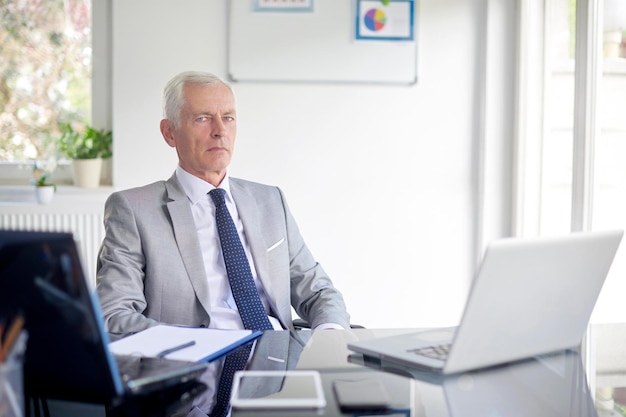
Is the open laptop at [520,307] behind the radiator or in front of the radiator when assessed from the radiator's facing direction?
in front

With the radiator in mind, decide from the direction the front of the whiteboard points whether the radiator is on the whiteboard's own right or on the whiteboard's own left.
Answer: on the whiteboard's own right

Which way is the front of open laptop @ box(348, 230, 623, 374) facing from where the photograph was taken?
facing away from the viewer and to the left of the viewer

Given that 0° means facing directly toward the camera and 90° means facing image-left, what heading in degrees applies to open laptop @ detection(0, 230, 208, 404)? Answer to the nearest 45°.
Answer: approximately 225°

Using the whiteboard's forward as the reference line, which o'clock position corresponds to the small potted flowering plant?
The small potted flowering plant is roughly at 3 o'clock from the whiteboard.

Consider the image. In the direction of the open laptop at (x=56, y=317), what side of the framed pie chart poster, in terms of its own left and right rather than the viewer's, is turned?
front

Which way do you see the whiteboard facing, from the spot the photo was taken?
facing the viewer

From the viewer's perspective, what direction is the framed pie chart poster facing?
toward the camera

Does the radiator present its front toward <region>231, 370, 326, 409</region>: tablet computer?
yes

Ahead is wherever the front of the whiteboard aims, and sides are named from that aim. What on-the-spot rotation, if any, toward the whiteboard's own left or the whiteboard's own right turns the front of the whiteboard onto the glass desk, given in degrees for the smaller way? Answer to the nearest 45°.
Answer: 0° — it already faces it

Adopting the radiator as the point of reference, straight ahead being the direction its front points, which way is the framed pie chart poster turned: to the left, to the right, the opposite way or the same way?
the same way

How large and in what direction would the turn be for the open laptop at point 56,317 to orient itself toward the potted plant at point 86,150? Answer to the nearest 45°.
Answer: approximately 45° to its left

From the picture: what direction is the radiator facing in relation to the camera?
toward the camera

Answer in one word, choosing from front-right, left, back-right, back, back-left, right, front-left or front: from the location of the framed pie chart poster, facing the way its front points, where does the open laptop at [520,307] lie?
front
